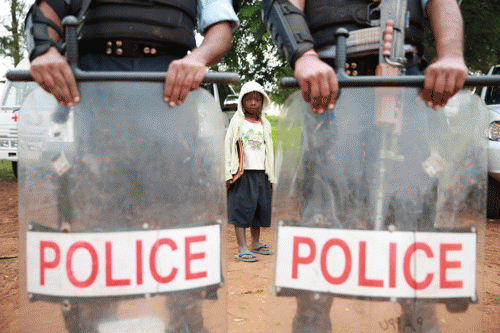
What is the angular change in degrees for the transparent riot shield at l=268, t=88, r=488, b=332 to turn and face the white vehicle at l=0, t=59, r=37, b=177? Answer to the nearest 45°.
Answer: approximately 135° to its right

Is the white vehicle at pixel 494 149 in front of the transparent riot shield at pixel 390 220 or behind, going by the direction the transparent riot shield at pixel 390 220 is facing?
behind

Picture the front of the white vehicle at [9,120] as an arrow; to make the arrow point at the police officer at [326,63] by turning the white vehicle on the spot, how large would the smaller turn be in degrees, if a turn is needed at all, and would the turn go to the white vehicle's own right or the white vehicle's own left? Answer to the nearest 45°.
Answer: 0° — it already faces them

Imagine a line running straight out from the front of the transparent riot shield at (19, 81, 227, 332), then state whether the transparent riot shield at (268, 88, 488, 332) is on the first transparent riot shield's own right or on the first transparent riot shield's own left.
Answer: on the first transparent riot shield's own left

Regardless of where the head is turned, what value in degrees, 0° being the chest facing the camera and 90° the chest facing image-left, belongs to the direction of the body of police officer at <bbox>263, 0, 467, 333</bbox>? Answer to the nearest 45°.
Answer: approximately 0°

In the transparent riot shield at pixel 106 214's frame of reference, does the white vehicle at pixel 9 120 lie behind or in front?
behind
